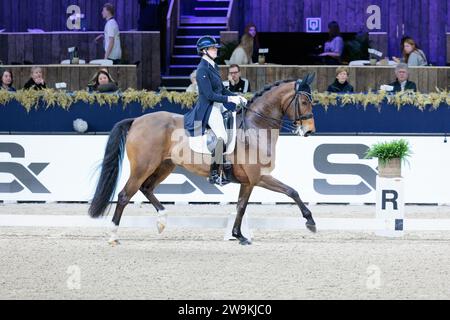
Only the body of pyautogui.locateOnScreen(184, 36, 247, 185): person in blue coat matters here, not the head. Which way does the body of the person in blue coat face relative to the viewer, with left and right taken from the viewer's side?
facing to the right of the viewer

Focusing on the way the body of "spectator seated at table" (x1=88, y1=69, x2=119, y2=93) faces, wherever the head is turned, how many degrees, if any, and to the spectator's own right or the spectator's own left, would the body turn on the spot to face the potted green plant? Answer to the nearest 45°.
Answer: approximately 45° to the spectator's own left

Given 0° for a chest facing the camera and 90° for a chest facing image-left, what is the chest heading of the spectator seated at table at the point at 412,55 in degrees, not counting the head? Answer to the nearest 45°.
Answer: approximately 45°

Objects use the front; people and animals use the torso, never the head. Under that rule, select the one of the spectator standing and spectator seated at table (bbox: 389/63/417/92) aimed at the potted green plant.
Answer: the spectator seated at table

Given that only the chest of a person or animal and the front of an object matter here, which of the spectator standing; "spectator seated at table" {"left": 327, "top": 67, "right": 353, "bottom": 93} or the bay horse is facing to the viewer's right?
the bay horse

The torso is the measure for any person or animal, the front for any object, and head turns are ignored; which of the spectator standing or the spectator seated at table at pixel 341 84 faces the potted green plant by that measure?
the spectator seated at table

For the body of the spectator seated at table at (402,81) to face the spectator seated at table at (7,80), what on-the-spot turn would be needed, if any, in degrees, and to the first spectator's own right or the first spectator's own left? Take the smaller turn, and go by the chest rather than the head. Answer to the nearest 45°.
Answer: approximately 90° to the first spectator's own right

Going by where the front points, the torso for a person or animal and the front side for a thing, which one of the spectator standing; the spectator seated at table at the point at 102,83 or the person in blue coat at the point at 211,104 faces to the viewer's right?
the person in blue coat

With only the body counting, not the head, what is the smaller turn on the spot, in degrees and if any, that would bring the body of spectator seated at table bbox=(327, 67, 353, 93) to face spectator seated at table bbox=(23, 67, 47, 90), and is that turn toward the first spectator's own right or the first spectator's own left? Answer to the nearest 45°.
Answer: approximately 90° to the first spectator's own right

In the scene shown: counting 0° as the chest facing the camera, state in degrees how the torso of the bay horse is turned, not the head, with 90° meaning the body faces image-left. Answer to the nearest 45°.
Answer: approximately 270°

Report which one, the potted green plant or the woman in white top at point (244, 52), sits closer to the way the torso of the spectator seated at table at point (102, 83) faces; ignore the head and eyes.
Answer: the potted green plant

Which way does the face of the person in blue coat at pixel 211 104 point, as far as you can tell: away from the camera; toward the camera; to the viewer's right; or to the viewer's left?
to the viewer's right

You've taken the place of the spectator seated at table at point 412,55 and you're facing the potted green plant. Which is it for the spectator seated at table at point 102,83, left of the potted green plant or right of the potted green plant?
right
